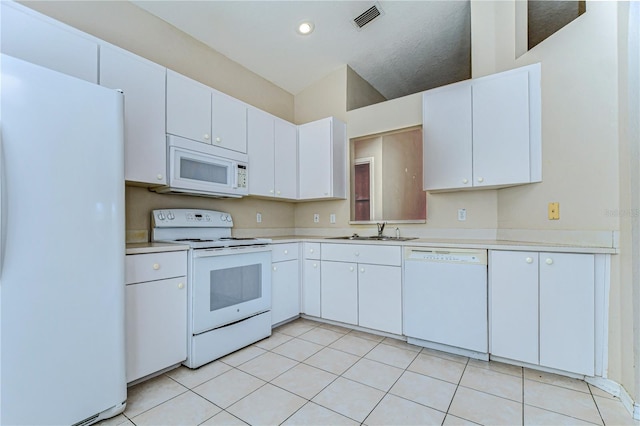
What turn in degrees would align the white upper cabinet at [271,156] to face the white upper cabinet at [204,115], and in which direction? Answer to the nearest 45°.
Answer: approximately 90° to its right

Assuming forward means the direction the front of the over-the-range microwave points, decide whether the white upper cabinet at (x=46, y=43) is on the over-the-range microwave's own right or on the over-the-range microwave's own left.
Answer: on the over-the-range microwave's own right

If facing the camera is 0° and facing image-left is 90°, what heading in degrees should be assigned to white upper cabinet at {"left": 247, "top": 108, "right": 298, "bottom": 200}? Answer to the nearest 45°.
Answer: approximately 315°

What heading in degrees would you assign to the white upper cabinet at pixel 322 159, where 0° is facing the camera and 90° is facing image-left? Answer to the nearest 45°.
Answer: approximately 45°
